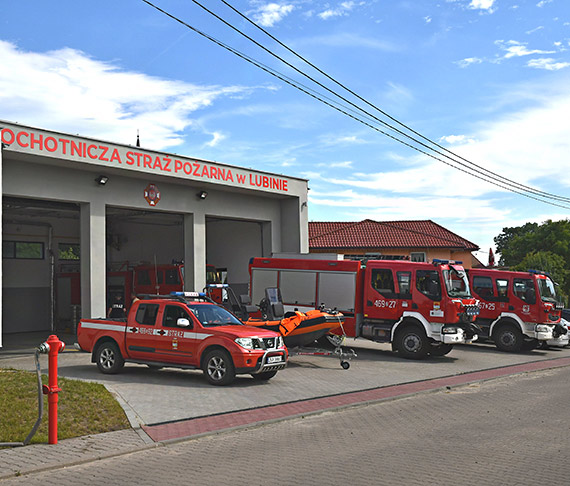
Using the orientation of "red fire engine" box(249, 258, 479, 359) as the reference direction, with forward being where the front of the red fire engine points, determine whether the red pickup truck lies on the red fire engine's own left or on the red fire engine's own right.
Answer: on the red fire engine's own right

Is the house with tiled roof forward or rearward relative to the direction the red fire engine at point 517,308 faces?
rearward

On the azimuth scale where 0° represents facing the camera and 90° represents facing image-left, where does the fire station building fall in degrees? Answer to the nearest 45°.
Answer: approximately 315°

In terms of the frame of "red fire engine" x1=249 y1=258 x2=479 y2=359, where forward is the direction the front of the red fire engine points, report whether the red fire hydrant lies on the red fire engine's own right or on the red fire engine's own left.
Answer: on the red fire engine's own right

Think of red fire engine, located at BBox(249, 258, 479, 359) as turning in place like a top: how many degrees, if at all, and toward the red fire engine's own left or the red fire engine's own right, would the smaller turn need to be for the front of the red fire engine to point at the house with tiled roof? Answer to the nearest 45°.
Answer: approximately 135° to the red fire engine's own left

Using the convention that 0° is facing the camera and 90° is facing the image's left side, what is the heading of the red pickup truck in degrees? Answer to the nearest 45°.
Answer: approximately 315°

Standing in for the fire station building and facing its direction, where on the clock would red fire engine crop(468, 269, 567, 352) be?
The red fire engine is roughly at 11 o'clock from the fire station building.
